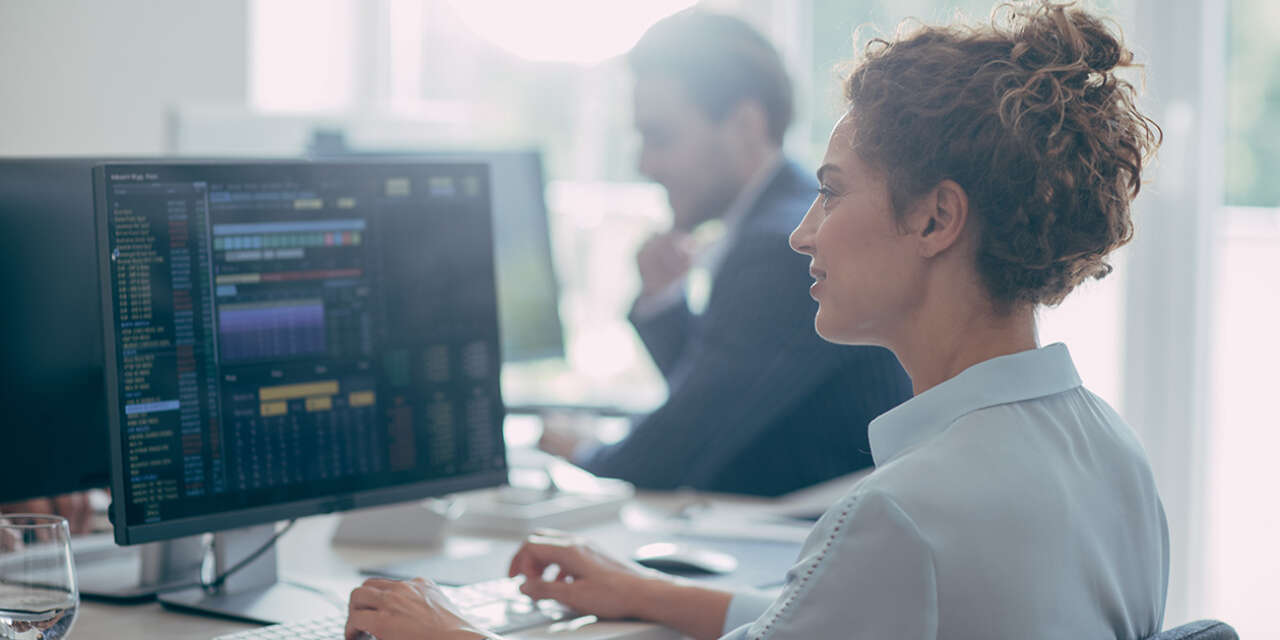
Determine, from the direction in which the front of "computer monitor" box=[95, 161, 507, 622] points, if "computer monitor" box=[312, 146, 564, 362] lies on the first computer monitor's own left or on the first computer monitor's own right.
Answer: on the first computer monitor's own left

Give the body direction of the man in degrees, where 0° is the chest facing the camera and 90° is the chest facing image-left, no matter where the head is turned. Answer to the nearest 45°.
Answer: approximately 90°

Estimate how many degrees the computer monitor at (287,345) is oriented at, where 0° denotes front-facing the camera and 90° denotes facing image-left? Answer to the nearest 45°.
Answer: approximately 315°

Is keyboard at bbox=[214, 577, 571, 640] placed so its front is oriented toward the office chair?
yes

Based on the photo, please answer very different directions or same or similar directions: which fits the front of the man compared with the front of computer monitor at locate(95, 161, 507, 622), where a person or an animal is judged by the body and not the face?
very different directions

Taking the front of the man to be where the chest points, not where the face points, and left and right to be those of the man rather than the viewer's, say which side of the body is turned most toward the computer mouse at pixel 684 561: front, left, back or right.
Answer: left

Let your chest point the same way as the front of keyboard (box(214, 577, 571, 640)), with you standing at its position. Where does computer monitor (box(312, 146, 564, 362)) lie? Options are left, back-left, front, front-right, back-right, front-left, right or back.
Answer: back-left

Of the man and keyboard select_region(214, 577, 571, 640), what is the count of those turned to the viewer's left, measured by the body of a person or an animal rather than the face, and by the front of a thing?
1

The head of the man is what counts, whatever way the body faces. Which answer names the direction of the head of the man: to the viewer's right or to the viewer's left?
to the viewer's left
